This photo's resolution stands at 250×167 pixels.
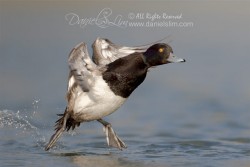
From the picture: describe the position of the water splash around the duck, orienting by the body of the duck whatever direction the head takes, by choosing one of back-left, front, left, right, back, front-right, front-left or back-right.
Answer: back-left

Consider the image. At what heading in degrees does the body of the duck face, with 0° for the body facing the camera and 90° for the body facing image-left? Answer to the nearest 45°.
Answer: approximately 270°
